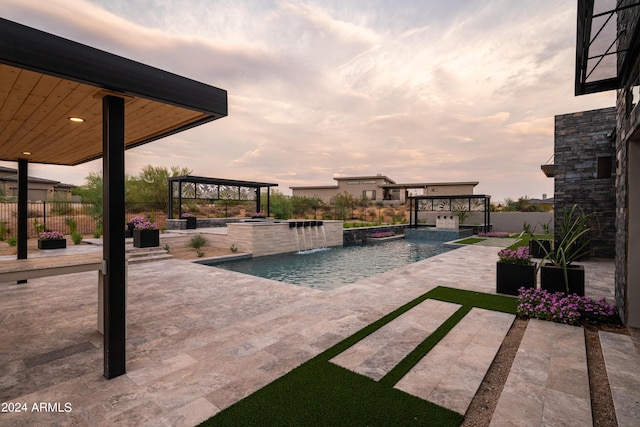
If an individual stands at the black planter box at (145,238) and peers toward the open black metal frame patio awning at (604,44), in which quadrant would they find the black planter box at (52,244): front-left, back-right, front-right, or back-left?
back-right

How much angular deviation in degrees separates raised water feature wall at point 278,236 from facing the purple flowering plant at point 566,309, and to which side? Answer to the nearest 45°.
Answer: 0° — it already faces it

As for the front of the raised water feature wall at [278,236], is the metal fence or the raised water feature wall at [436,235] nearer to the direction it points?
the raised water feature wall

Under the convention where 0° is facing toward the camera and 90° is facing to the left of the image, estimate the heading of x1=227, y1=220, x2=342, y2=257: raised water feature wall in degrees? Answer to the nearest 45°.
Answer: approximately 315°

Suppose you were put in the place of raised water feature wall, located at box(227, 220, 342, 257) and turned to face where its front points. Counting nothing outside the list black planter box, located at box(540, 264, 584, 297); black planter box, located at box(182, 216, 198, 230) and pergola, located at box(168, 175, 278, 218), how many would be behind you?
2

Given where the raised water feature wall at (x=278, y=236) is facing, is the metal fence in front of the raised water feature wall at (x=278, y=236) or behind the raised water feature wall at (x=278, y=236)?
behind

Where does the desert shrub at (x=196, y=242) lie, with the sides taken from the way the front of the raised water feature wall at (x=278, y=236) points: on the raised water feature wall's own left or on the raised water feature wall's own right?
on the raised water feature wall's own right

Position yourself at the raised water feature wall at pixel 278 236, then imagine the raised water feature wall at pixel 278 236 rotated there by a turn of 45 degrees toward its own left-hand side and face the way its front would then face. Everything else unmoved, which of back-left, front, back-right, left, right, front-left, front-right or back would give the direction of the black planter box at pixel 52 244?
back

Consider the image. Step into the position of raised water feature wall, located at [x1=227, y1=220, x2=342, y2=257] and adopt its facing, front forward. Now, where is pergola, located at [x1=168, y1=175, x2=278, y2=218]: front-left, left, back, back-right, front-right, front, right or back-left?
back

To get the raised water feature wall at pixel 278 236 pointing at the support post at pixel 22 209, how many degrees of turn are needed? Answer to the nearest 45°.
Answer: approximately 90° to its right

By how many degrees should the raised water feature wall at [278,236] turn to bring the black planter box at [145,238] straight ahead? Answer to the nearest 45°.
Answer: approximately 90° to its right

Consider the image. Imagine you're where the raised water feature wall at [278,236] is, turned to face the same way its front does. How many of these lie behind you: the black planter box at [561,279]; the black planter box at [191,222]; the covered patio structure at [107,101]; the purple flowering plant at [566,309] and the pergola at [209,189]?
2

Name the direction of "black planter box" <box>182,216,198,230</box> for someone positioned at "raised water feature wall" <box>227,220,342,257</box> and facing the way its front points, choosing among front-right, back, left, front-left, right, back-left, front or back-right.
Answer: back

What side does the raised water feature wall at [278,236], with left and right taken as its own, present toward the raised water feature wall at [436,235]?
left
